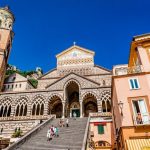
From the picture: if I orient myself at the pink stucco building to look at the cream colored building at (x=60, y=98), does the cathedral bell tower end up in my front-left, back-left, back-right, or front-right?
front-left

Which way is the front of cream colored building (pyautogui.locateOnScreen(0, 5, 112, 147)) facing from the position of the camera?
facing the viewer

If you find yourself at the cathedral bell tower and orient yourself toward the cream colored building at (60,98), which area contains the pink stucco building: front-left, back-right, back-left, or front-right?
front-right

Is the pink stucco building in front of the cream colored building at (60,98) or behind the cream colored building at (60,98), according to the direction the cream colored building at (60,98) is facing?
in front

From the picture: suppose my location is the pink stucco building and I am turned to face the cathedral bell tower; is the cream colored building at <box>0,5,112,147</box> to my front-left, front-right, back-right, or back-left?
front-right
